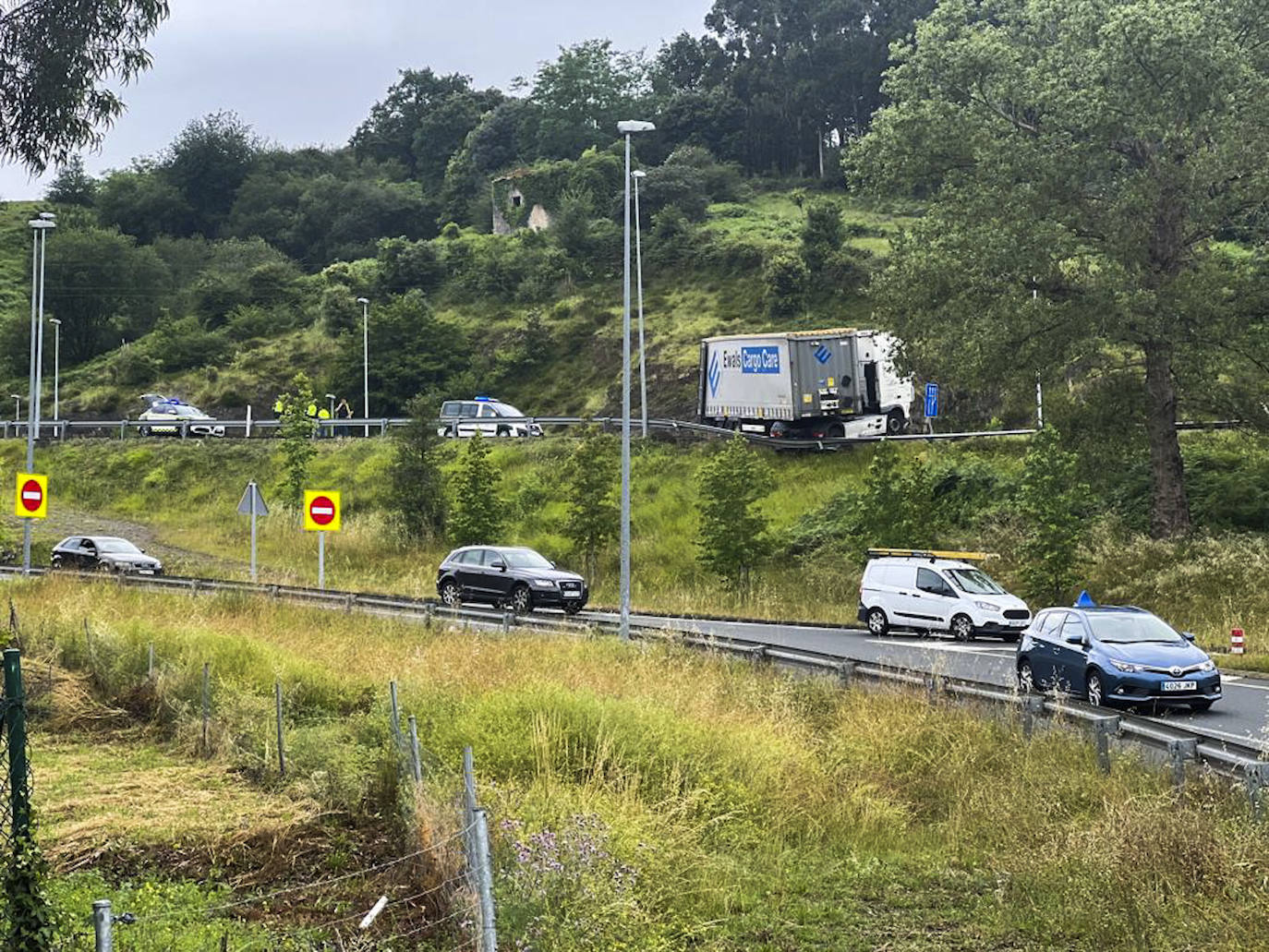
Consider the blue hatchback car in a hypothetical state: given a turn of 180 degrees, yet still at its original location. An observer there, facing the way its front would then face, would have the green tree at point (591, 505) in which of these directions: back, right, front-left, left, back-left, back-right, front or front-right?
front

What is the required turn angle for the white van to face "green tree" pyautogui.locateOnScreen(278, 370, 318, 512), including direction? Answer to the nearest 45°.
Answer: approximately 180°

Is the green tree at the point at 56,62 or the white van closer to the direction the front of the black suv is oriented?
the white van

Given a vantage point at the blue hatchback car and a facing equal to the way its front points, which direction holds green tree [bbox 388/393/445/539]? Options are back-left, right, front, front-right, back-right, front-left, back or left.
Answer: back

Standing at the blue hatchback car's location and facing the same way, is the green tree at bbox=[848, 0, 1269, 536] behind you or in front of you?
behind

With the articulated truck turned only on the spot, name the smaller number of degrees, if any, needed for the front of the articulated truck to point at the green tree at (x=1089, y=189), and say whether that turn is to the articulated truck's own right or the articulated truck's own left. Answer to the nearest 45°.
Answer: approximately 45° to the articulated truck's own right

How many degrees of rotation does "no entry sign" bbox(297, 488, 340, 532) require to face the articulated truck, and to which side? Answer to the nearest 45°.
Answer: approximately 135° to its left

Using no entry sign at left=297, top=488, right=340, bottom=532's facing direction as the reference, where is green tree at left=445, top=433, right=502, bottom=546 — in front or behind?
behind

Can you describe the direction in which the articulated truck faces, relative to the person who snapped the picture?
facing to the right of the viewer

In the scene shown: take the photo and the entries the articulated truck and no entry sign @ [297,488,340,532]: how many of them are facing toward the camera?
1

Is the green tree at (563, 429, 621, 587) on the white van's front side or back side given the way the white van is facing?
on the back side
